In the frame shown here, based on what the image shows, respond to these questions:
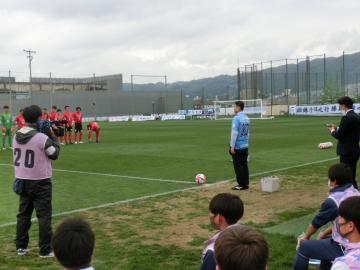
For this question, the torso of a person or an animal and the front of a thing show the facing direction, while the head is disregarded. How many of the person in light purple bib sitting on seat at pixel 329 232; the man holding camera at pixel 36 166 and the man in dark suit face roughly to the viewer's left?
2

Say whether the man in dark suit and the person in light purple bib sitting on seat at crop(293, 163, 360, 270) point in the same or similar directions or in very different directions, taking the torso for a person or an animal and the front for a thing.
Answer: same or similar directions

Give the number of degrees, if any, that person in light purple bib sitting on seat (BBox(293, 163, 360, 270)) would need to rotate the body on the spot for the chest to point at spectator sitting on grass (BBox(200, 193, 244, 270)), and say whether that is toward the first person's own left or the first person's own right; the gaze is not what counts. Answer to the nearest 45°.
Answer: approximately 45° to the first person's own left

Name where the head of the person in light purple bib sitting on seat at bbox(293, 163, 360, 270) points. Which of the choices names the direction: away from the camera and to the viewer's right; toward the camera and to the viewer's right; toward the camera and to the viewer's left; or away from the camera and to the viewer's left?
away from the camera and to the viewer's left

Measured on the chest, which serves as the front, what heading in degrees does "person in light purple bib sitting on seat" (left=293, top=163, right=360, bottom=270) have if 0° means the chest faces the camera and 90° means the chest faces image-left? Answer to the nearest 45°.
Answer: approximately 90°

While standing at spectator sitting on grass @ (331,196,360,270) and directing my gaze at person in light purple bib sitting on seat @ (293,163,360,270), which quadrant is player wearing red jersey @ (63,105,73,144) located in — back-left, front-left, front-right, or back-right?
front-left

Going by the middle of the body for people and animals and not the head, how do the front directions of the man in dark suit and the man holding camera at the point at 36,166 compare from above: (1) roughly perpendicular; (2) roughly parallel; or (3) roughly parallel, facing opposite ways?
roughly perpendicular

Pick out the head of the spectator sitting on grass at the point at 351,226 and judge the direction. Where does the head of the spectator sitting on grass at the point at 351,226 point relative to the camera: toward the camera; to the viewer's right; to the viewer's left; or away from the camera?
to the viewer's left

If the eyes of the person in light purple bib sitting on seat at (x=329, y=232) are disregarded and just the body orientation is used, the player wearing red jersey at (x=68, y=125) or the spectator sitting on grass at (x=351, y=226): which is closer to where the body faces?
the player wearing red jersey

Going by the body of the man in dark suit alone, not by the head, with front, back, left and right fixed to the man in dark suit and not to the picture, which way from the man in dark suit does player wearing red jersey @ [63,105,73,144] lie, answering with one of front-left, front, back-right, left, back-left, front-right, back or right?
front-right

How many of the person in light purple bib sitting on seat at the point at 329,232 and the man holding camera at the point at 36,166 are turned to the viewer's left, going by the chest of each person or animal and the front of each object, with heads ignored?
1

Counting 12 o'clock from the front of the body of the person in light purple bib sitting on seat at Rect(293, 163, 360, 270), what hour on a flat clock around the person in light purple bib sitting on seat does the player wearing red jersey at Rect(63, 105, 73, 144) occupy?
The player wearing red jersey is roughly at 2 o'clock from the person in light purple bib sitting on seat.

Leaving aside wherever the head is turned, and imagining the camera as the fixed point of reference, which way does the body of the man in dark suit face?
to the viewer's left

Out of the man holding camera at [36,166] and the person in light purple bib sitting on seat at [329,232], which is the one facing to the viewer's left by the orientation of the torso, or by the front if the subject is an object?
the person in light purple bib sitting on seat
